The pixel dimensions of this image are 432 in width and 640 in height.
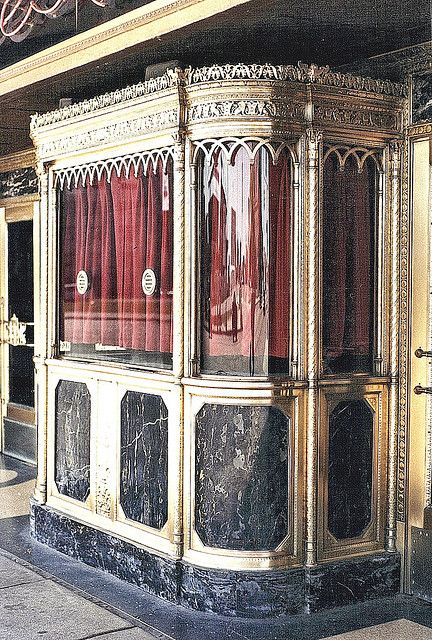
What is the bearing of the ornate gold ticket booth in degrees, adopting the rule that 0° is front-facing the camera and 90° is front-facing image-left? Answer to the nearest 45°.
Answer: approximately 45°

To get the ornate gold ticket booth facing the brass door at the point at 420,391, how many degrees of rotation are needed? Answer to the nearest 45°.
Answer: approximately 135° to its left

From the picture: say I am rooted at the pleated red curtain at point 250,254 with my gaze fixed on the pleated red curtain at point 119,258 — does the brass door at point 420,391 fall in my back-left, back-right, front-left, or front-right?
back-right

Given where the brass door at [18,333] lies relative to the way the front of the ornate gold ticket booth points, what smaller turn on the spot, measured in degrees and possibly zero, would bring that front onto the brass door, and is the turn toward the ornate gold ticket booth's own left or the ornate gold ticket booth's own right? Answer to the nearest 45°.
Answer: approximately 90° to the ornate gold ticket booth's own right
